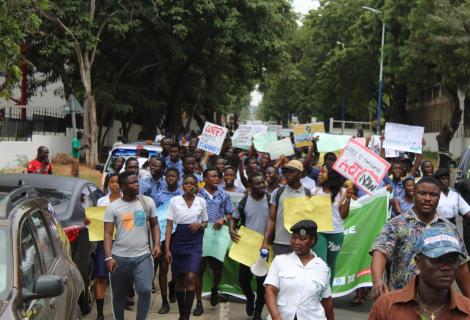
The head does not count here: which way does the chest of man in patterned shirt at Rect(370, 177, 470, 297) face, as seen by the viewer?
toward the camera

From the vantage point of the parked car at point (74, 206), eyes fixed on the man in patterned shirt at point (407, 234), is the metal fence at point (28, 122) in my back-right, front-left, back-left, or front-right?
back-left

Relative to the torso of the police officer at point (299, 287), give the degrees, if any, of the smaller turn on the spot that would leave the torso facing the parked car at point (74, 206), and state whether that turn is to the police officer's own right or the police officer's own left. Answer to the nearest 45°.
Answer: approximately 135° to the police officer's own right

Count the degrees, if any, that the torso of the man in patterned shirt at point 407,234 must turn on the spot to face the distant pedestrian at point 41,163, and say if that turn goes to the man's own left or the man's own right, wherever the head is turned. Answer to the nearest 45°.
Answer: approximately 135° to the man's own right

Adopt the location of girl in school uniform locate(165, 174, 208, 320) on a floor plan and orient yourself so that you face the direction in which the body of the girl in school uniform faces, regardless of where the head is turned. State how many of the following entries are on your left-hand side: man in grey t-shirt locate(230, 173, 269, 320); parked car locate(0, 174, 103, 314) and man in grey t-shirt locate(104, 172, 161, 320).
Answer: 1

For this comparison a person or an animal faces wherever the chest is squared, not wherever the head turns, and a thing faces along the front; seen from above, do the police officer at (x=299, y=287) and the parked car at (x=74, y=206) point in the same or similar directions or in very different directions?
very different directions

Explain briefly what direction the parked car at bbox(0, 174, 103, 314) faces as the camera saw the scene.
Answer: facing away from the viewer and to the right of the viewer

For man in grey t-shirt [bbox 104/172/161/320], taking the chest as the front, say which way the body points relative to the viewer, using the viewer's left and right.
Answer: facing the viewer

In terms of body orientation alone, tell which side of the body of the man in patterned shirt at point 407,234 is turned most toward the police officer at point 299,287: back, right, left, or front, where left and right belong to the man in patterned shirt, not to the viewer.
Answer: right

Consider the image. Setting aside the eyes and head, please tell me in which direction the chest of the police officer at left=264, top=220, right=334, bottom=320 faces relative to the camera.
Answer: toward the camera

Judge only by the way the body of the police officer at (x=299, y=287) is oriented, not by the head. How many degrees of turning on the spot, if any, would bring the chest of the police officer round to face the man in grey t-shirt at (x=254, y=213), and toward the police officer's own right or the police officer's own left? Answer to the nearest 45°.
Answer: approximately 180°
